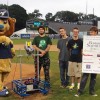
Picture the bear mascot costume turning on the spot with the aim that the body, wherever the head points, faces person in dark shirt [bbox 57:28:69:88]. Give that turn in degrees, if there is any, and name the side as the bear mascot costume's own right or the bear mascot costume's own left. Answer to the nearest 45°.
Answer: approximately 90° to the bear mascot costume's own left

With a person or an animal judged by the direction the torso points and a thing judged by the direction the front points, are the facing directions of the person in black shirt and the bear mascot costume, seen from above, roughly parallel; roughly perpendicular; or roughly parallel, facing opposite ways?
roughly parallel

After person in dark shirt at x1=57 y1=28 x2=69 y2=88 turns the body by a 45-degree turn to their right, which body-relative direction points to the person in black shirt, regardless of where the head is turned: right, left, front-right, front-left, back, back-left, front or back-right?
back-left

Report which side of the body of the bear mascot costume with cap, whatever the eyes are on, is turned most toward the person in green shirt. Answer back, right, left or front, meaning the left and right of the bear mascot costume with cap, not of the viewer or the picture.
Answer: left

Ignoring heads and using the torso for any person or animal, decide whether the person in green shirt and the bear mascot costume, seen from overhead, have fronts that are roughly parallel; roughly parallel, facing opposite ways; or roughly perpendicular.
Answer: roughly parallel

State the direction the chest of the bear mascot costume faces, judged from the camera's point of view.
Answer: toward the camera

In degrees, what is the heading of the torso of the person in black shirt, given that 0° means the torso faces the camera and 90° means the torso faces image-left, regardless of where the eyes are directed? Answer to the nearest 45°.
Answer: approximately 0°

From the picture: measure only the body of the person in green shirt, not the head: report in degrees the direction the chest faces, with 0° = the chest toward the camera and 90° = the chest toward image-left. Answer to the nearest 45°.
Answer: approximately 0°

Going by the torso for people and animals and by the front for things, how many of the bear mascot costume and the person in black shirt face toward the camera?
2

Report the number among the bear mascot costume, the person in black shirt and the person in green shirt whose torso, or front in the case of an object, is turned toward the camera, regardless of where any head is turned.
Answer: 3
